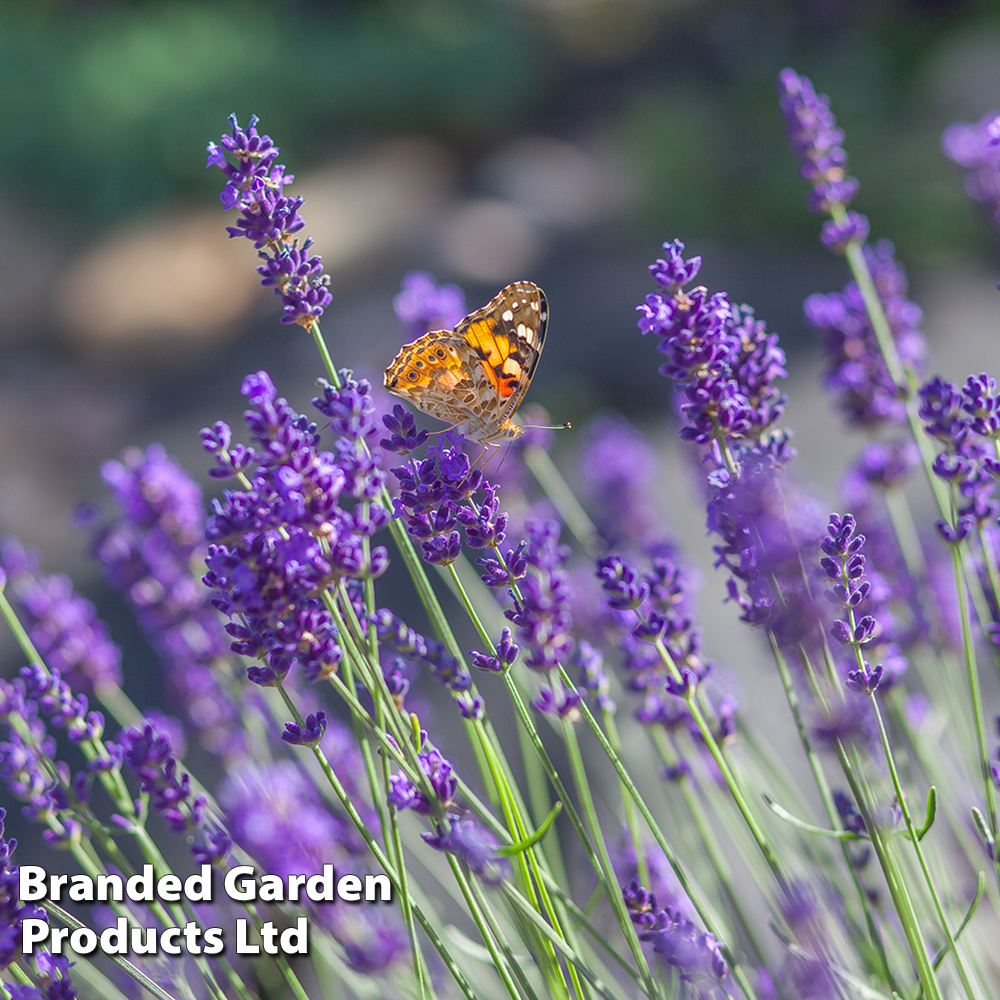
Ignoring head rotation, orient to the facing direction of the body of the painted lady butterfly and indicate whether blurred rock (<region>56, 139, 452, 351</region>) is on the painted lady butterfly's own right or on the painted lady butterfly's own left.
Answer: on the painted lady butterfly's own left

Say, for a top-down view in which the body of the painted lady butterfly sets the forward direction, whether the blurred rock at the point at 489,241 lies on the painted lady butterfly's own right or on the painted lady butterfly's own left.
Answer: on the painted lady butterfly's own left

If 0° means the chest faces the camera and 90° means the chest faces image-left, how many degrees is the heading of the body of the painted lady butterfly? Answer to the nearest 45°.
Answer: approximately 270°
